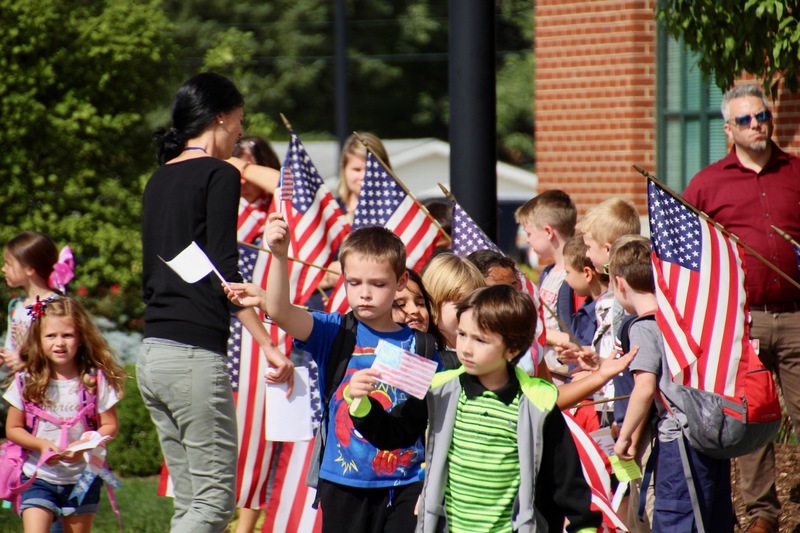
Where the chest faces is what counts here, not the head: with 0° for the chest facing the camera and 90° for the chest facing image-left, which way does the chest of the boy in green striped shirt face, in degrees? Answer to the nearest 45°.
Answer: approximately 45°

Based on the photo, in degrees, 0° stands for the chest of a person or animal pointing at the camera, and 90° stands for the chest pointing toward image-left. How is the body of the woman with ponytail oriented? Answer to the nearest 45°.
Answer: approximately 225°

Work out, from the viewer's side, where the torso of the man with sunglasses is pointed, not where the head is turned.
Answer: toward the camera

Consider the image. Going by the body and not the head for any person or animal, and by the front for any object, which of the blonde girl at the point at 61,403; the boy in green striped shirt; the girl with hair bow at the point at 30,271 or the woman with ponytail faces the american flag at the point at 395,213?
the woman with ponytail

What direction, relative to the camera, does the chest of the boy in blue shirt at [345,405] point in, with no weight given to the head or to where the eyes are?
toward the camera

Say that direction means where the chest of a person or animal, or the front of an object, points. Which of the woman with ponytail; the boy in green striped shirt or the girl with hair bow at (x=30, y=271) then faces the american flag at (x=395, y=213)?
the woman with ponytail

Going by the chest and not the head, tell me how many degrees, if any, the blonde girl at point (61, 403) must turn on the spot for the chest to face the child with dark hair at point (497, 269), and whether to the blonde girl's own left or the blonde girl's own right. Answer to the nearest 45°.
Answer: approximately 45° to the blonde girl's own left

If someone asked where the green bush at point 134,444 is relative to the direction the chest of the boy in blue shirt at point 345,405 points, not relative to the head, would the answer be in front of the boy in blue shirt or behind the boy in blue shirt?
behind

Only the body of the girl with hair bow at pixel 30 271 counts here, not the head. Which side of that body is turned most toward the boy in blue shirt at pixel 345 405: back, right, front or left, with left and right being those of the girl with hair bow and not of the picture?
left

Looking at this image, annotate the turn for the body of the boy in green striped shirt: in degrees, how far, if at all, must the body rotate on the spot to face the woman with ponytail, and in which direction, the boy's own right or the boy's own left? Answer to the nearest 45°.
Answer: approximately 90° to the boy's own right

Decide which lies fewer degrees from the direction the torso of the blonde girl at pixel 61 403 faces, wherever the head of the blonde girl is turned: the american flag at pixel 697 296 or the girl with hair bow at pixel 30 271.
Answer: the american flag

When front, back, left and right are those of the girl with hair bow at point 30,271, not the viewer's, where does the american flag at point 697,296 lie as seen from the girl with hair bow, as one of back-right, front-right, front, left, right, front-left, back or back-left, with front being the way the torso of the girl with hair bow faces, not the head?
back-left
